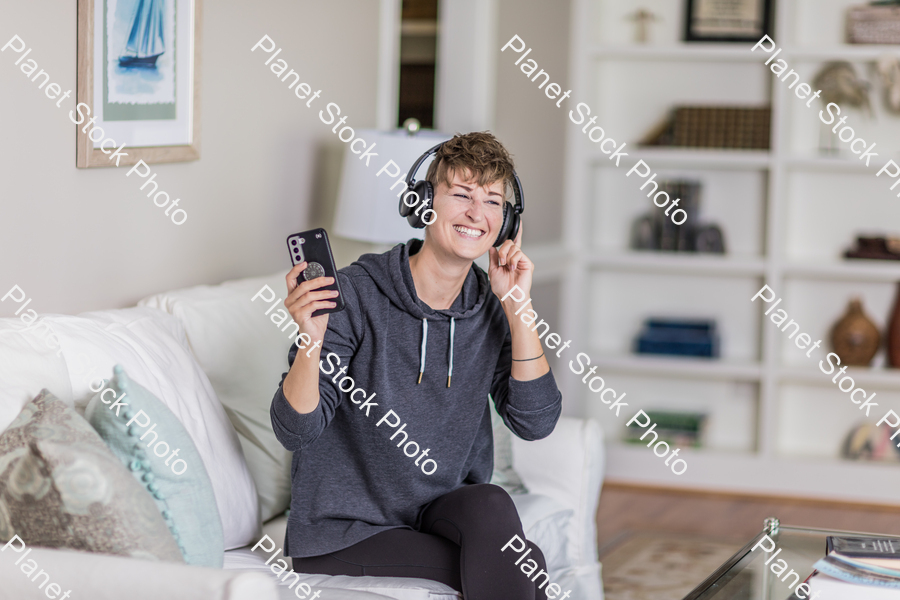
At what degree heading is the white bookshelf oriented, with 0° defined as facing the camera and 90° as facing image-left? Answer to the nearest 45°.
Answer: approximately 0°

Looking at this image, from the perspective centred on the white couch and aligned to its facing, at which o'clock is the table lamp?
The table lamp is roughly at 8 o'clock from the white couch.

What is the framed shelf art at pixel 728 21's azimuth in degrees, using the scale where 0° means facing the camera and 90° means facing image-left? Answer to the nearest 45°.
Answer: approximately 0°

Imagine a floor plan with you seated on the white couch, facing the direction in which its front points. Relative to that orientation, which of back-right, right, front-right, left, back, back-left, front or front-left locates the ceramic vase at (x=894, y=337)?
left

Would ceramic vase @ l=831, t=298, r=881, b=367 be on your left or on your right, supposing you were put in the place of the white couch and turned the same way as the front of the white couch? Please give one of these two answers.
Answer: on your left

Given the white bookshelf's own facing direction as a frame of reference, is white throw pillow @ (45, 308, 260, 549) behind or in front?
in front

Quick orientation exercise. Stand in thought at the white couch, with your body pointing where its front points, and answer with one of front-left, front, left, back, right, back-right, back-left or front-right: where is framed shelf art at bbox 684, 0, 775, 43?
left

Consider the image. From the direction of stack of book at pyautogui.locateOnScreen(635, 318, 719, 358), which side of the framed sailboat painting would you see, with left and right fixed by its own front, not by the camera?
left

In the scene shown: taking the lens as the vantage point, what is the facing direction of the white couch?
facing the viewer and to the right of the viewer

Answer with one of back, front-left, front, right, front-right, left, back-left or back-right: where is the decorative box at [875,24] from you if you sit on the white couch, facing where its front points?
left

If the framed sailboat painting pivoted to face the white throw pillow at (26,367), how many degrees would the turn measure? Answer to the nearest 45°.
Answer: approximately 45° to its right

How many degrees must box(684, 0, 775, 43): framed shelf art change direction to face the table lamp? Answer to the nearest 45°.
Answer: approximately 45° to its right
